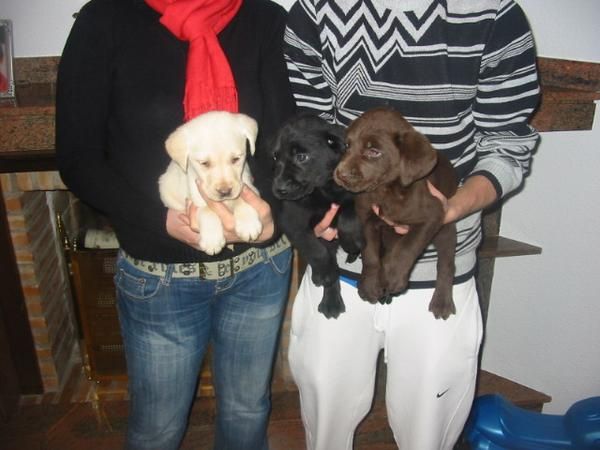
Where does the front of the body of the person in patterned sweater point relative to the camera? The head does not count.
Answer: toward the camera

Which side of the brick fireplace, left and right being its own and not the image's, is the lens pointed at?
front

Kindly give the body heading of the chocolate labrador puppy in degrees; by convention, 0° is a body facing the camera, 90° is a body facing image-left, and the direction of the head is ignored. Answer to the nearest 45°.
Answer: approximately 45°

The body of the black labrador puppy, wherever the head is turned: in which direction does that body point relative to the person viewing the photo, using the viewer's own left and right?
facing the viewer and to the left of the viewer

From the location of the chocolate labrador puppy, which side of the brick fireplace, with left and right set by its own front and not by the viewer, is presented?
front

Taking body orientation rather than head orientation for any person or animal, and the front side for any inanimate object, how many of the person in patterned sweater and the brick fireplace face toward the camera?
2

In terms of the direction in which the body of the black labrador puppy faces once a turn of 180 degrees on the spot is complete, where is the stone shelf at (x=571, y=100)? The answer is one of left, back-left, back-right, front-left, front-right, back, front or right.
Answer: front

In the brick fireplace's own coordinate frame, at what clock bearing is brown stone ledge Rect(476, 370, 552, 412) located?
The brown stone ledge is roughly at 10 o'clock from the brick fireplace.

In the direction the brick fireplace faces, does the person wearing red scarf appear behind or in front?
in front
